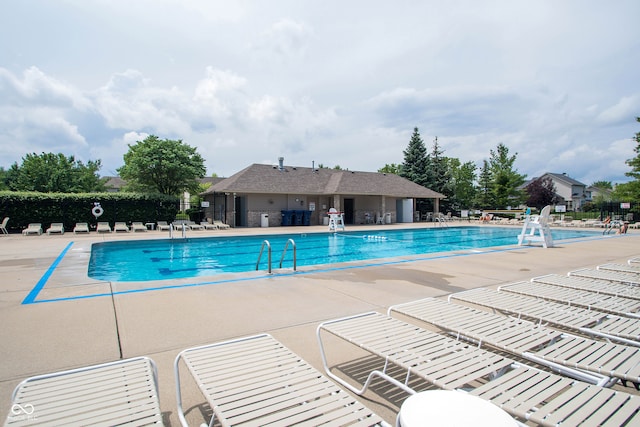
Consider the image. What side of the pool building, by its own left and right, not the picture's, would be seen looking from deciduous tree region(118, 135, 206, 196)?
right

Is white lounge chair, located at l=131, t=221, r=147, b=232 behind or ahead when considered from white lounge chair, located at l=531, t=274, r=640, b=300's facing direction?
ahead

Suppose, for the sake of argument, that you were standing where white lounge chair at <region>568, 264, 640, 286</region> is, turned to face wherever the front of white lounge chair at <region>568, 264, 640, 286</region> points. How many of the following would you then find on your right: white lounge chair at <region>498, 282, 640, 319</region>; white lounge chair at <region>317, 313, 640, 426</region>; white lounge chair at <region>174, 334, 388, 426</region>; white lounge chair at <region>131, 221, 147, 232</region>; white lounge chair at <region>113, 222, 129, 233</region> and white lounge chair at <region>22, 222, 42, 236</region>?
0

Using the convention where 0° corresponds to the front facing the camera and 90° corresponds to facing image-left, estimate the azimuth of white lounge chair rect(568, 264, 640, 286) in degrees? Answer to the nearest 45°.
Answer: approximately 135°

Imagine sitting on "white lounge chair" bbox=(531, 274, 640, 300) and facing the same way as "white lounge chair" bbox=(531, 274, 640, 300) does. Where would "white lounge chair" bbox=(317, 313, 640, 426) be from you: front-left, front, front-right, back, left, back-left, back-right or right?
back-left

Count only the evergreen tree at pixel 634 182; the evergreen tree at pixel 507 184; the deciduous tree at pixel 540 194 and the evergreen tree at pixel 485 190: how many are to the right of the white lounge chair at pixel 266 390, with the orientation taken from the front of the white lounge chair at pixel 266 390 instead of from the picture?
4

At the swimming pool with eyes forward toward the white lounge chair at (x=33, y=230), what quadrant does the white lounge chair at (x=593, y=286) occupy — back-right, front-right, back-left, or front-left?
back-left

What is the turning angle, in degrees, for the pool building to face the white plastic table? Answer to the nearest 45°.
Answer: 0° — it already faces it

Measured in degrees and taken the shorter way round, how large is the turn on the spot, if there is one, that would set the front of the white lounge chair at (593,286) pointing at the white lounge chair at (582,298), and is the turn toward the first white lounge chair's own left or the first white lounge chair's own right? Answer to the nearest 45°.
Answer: approximately 135° to the first white lounge chair's own left

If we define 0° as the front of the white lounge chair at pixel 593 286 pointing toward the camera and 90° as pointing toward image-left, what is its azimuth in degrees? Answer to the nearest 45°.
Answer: approximately 135°

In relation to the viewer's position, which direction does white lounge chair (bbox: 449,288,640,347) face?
facing away from the viewer and to the left of the viewer

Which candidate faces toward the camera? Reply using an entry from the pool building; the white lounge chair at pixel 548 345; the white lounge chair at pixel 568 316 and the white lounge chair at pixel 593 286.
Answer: the pool building

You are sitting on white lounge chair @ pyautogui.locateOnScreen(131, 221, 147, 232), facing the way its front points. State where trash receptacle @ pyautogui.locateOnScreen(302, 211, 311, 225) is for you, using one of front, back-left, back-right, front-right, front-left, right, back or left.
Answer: front-left

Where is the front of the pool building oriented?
toward the camera

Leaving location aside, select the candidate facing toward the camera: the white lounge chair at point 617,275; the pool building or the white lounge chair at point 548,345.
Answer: the pool building

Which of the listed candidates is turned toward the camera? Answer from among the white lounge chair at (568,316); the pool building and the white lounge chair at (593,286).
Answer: the pool building

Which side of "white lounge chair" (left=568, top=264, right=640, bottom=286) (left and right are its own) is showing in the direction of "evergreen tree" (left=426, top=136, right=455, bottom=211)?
front

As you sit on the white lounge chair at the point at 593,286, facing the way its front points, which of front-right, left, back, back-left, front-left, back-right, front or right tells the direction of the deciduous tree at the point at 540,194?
front-right

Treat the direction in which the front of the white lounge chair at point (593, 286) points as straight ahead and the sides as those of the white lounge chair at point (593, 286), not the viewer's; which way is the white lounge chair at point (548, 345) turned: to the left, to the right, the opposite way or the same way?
the same way

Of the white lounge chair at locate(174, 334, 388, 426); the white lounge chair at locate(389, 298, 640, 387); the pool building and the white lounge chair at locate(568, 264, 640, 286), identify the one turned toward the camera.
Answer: the pool building
